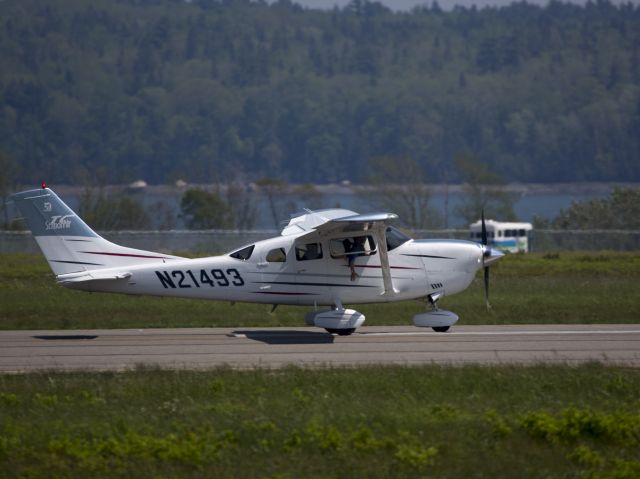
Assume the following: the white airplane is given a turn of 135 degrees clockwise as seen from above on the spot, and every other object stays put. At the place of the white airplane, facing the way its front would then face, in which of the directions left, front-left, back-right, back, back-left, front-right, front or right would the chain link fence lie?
back-right

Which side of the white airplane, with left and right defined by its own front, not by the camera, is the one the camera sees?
right
